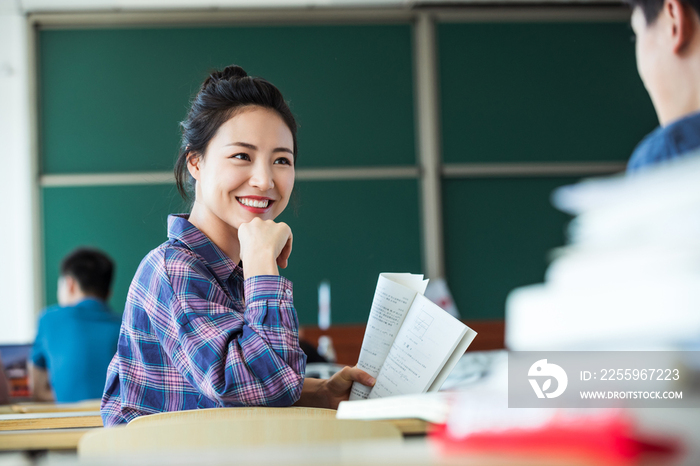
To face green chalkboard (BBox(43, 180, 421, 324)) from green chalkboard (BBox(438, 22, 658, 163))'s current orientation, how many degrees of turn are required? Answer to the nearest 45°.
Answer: approximately 90° to its right

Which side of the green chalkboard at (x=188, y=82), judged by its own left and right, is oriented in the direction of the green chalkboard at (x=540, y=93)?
left

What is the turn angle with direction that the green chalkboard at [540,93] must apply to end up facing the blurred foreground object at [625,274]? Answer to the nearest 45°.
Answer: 0° — it already faces it

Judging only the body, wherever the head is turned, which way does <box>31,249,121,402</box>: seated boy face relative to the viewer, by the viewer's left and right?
facing away from the viewer and to the left of the viewer

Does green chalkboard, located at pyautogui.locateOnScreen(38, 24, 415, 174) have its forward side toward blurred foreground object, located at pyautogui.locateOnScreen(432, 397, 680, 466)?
yes

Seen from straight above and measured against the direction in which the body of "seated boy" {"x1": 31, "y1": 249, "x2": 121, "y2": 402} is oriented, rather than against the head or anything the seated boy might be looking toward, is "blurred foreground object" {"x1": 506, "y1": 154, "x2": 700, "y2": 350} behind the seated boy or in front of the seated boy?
behind

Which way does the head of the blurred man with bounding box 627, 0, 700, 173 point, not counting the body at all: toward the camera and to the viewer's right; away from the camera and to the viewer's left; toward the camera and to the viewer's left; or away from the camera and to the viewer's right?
away from the camera and to the viewer's left

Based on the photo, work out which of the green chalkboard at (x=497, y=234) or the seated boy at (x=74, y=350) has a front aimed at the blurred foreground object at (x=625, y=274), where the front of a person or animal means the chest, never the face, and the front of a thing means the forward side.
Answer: the green chalkboard

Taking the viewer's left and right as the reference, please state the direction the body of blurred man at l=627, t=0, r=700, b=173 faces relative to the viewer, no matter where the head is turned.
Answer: facing away from the viewer and to the left of the viewer

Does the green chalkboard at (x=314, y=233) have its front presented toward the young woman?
yes

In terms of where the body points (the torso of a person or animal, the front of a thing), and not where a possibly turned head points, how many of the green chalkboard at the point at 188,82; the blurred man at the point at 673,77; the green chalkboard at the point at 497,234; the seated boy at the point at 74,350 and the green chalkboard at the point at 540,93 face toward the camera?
3

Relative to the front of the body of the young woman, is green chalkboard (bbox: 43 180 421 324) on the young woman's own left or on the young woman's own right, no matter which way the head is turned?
on the young woman's own left
